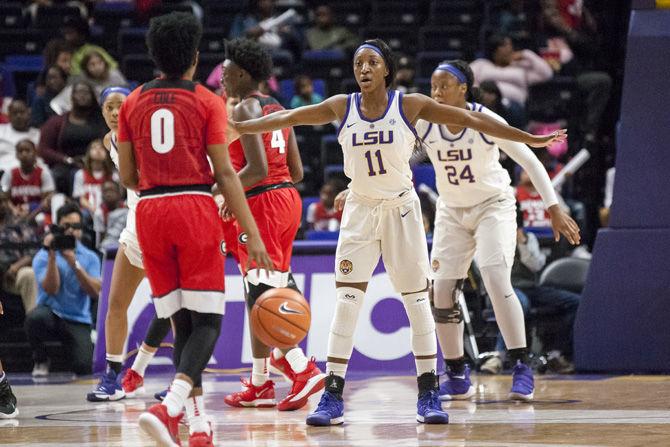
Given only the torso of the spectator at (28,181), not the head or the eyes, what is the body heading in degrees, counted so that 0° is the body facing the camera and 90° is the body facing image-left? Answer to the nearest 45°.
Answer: approximately 0°

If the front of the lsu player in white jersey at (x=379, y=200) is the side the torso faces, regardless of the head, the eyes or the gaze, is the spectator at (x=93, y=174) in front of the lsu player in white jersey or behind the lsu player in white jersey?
behind

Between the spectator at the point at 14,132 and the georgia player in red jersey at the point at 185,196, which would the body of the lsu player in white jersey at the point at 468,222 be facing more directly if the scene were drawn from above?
the georgia player in red jersey

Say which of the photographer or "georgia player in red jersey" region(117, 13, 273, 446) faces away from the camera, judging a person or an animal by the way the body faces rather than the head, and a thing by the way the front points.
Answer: the georgia player in red jersey

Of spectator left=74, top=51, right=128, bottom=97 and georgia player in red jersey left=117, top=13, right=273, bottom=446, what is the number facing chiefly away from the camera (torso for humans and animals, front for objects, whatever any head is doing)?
1

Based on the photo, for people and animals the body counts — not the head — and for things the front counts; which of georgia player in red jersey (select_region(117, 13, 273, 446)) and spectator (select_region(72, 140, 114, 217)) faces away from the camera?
the georgia player in red jersey

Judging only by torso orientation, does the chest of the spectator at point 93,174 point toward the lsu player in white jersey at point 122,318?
yes

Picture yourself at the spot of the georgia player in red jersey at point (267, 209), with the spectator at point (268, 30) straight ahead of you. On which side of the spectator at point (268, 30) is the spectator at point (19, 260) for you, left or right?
left

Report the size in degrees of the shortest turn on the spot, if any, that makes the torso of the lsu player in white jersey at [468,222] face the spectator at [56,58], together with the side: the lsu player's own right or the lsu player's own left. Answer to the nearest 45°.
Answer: approximately 90° to the lsu player's own right

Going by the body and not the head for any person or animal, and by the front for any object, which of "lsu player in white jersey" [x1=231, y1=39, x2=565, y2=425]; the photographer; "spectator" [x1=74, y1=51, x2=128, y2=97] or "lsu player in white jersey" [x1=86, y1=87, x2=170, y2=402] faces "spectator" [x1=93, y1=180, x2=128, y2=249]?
"spectator" [x1=74, y1=51, x2=128, y2=97]

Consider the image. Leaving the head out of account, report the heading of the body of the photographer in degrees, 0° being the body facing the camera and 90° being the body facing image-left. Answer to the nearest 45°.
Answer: approximately 0°

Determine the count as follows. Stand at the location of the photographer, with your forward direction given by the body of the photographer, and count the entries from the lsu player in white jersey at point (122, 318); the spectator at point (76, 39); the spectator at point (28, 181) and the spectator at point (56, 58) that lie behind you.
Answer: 3
